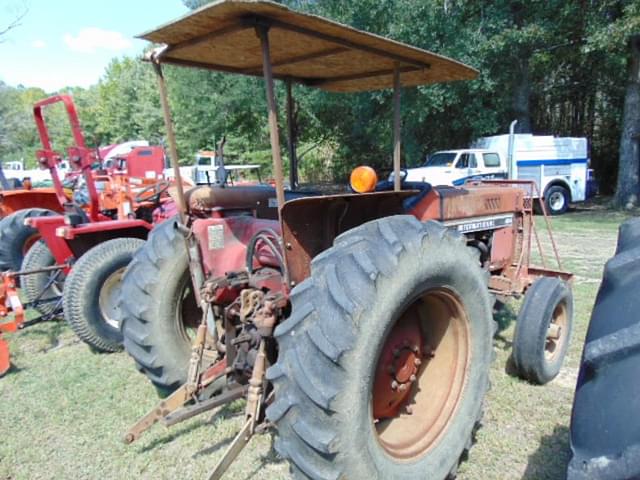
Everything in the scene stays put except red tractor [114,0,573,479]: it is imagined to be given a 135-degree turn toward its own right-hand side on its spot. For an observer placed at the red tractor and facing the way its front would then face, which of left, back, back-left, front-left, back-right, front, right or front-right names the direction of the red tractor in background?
back-right

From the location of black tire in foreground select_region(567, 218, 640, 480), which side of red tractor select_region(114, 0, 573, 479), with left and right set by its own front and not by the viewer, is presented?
right

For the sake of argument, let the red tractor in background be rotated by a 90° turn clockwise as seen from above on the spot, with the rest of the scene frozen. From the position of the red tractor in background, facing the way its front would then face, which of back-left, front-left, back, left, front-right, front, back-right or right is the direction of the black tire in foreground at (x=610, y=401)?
front-right

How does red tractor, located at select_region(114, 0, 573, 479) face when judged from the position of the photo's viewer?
facing away from the viewer and to the right of the viewer
